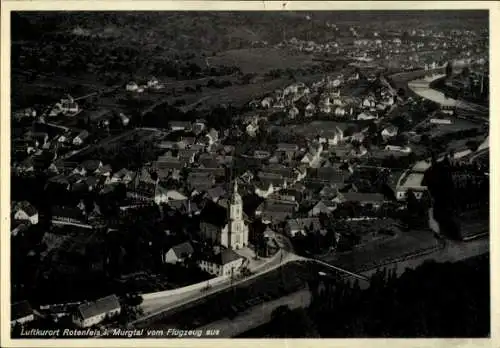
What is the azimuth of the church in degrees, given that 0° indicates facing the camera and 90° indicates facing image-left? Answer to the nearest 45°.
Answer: approximately 315°

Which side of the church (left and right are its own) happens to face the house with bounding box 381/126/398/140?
left
